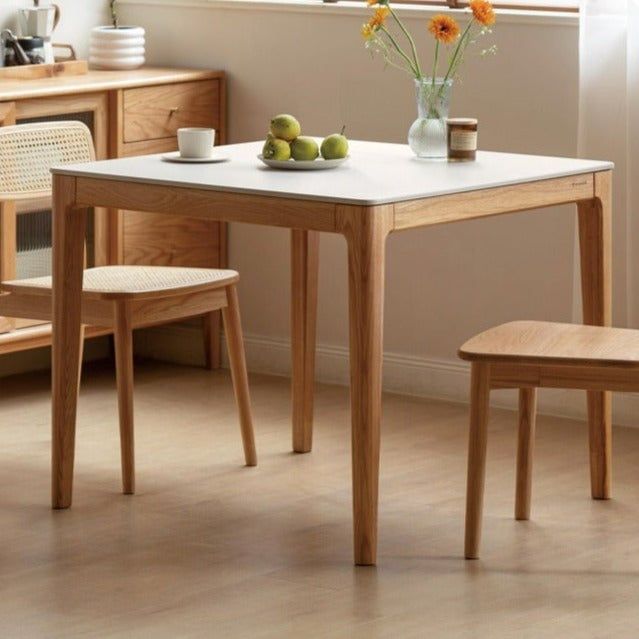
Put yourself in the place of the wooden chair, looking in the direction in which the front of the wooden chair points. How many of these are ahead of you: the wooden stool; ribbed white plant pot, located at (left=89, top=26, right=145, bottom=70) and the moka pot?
1

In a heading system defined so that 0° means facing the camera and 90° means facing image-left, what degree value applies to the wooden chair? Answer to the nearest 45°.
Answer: approximately 315°

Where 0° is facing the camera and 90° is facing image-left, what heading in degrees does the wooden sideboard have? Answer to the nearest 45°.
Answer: approximately 315°

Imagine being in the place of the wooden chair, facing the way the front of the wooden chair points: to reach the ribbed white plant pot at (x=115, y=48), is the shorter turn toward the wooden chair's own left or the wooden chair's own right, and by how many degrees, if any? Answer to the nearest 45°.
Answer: approximately 135° to the wooden chair's own left
